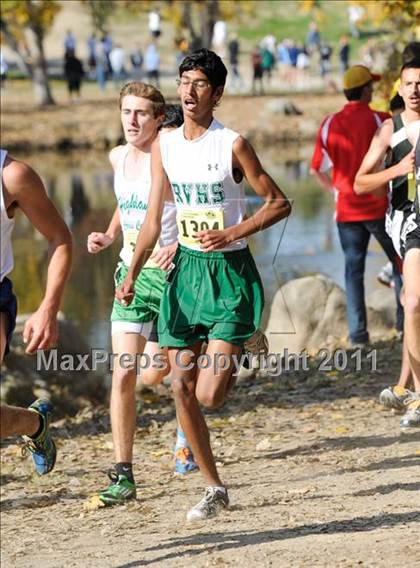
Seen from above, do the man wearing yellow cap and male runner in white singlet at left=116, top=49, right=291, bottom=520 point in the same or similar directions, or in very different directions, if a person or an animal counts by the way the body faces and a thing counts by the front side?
very different directions

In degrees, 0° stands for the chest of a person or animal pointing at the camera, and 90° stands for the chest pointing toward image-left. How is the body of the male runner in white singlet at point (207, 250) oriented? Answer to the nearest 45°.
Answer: approximately 45°

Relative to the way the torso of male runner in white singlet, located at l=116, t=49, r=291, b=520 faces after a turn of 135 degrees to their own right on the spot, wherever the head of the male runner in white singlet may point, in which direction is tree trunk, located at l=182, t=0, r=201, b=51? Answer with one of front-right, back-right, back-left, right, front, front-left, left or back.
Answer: front

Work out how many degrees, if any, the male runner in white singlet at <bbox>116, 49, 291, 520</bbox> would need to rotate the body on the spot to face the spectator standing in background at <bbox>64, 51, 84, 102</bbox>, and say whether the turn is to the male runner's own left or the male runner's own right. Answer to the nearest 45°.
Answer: approximately 135° to the male runner's own right
